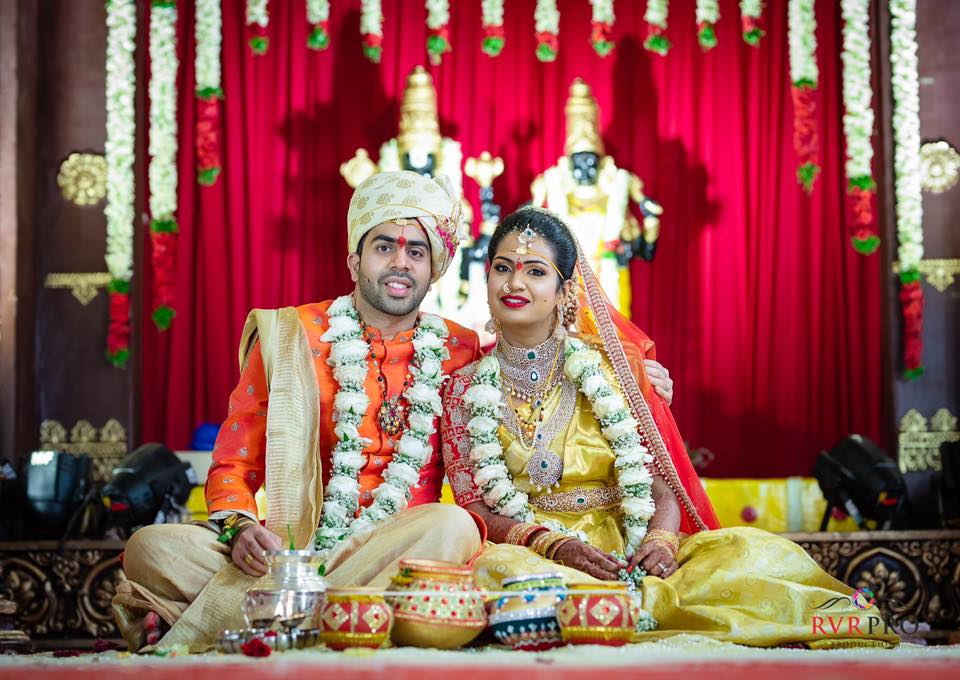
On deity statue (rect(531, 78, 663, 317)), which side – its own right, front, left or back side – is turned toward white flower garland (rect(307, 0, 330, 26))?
right

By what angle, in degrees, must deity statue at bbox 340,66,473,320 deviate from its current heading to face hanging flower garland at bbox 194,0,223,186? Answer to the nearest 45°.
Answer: approximately 90° to its right

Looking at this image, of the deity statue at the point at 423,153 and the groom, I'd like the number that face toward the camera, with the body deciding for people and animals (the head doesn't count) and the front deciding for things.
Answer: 2

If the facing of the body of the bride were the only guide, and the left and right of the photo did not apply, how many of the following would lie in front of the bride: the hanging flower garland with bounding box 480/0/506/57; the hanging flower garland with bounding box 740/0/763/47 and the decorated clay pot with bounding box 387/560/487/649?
1

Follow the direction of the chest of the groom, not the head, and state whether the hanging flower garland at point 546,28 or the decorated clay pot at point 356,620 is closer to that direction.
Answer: the decorated clay pot

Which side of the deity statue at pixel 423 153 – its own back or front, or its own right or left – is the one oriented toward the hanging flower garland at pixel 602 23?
left

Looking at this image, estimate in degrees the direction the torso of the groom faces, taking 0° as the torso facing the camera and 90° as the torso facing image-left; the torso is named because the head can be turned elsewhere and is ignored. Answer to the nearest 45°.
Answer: approximately 0°

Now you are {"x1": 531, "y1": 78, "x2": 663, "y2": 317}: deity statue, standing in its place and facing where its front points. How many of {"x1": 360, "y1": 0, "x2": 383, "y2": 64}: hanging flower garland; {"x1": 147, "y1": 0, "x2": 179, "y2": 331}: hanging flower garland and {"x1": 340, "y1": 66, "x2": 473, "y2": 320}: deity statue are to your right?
3

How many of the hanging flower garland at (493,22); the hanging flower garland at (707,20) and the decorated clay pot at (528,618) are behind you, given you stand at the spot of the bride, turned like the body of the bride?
2

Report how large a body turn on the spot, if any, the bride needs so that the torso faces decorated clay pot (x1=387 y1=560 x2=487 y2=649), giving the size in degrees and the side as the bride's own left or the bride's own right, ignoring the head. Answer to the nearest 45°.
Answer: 0° — they already face it
